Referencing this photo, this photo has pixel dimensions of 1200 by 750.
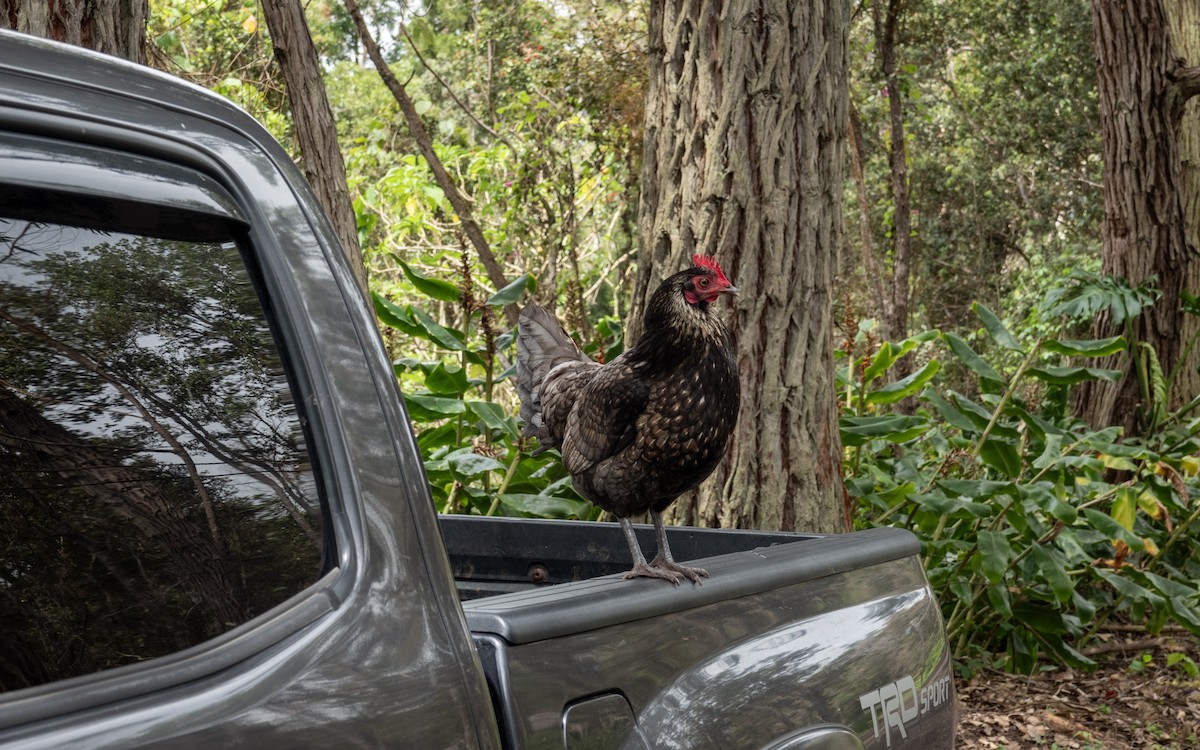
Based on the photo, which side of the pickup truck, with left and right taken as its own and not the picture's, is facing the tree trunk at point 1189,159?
back

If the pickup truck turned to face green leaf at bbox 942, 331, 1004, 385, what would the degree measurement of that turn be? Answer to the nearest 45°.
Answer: approximately 180°

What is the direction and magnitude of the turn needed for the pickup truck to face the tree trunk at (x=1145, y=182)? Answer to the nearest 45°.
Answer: approximately 180°

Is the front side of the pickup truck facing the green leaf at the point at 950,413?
no

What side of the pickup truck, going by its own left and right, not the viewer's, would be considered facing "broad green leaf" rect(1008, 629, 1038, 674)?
back

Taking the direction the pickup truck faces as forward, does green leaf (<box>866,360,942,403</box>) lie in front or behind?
behind

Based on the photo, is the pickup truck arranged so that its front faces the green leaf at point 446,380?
no

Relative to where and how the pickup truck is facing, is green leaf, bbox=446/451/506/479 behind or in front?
behind

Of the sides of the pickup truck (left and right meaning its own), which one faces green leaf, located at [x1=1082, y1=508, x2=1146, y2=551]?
back

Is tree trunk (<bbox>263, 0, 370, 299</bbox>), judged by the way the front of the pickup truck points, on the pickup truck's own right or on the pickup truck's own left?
on the pickup truck's own right

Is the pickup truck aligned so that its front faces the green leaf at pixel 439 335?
no

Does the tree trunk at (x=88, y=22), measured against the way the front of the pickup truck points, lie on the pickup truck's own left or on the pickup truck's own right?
on the pickup truck's own right

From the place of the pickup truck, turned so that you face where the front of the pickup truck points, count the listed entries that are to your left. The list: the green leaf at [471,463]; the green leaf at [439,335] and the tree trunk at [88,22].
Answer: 0

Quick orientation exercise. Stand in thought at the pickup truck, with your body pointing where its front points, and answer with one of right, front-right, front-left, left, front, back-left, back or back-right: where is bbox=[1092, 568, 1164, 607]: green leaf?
back
